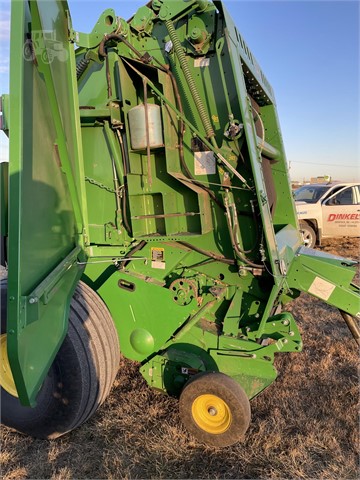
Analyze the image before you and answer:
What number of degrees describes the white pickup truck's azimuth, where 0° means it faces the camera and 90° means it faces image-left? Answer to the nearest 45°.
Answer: approximately 45°

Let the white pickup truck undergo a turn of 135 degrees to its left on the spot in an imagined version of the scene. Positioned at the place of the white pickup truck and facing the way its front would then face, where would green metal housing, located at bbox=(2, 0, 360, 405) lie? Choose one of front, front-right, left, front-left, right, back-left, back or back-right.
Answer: right
